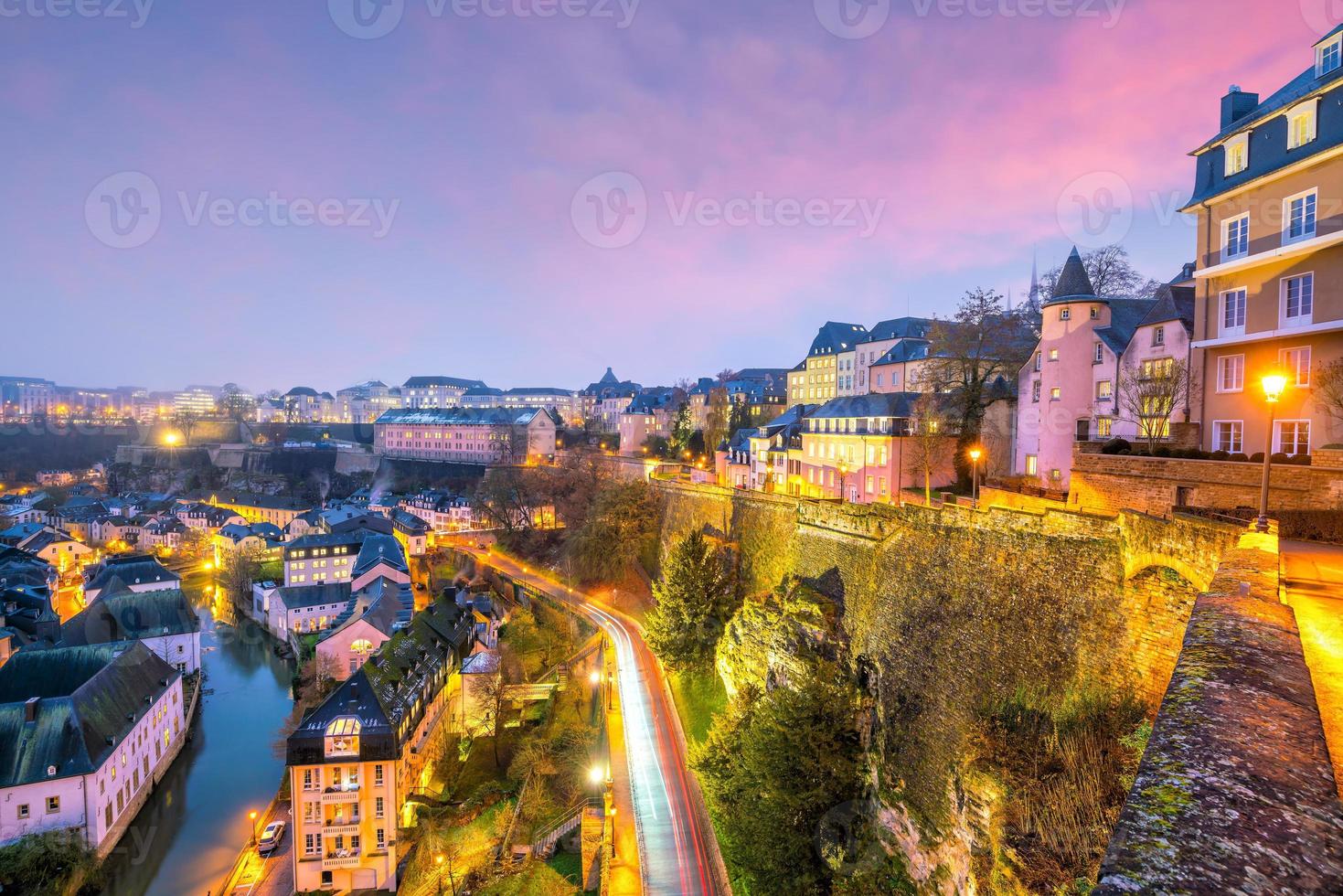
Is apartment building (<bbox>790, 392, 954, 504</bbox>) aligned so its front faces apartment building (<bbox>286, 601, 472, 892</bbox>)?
yes

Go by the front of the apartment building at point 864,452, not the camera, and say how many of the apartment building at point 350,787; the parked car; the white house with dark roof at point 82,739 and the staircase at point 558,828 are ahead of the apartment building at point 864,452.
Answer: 4

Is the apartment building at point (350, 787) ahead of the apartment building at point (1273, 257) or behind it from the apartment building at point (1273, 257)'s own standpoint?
ahead

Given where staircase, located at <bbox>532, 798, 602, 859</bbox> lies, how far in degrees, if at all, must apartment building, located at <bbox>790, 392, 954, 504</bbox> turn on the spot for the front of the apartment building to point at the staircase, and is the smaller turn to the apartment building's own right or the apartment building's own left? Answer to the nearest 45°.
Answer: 0° — it already faces it

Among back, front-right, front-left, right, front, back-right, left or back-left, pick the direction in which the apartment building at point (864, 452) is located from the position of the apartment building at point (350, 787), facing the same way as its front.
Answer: left

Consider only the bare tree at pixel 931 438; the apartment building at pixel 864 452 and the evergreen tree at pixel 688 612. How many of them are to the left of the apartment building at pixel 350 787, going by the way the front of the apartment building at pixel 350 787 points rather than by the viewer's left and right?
3

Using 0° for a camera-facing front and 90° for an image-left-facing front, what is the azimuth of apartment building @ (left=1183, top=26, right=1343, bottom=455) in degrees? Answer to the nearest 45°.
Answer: approximately 45°

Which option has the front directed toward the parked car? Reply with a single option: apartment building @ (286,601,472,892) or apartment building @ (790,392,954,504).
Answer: apartment building @ (790,392,954,504)
